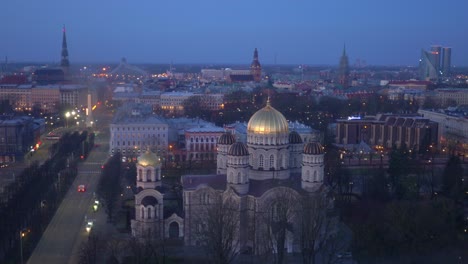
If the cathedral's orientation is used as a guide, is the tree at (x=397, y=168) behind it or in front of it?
behind

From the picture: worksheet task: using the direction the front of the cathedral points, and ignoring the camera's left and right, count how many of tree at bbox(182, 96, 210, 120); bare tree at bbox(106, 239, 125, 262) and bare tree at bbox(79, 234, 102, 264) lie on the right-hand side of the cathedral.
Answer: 1

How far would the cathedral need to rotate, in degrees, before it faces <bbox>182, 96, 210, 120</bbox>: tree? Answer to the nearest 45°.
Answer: approximately 90° to its right

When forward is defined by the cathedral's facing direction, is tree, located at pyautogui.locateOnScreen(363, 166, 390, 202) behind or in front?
behind

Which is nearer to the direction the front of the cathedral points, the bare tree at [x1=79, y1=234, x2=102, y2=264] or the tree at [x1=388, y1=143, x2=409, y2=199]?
the bare tree

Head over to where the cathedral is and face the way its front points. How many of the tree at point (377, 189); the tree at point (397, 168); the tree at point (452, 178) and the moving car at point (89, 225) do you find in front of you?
1

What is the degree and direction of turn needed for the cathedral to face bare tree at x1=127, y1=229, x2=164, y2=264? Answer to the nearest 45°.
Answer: approximately 45° to its left

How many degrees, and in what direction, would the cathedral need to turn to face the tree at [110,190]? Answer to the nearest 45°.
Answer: approximately 45° to its right

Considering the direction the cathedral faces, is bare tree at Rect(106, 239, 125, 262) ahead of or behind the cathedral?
ahead

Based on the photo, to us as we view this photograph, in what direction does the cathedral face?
facing to the left of the viewer

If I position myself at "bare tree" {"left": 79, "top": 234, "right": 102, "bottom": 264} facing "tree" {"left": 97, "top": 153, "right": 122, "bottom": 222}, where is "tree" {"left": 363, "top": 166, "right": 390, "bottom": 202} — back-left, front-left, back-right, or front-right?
front-right

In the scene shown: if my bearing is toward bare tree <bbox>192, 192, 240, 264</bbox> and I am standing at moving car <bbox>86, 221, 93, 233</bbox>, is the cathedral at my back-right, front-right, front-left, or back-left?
front-left

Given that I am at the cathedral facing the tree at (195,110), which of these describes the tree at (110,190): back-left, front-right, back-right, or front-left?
front-left

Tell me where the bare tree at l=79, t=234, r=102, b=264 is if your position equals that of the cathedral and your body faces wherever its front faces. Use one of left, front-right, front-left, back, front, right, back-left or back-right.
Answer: front-left

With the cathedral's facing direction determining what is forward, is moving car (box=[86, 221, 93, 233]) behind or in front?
in front
